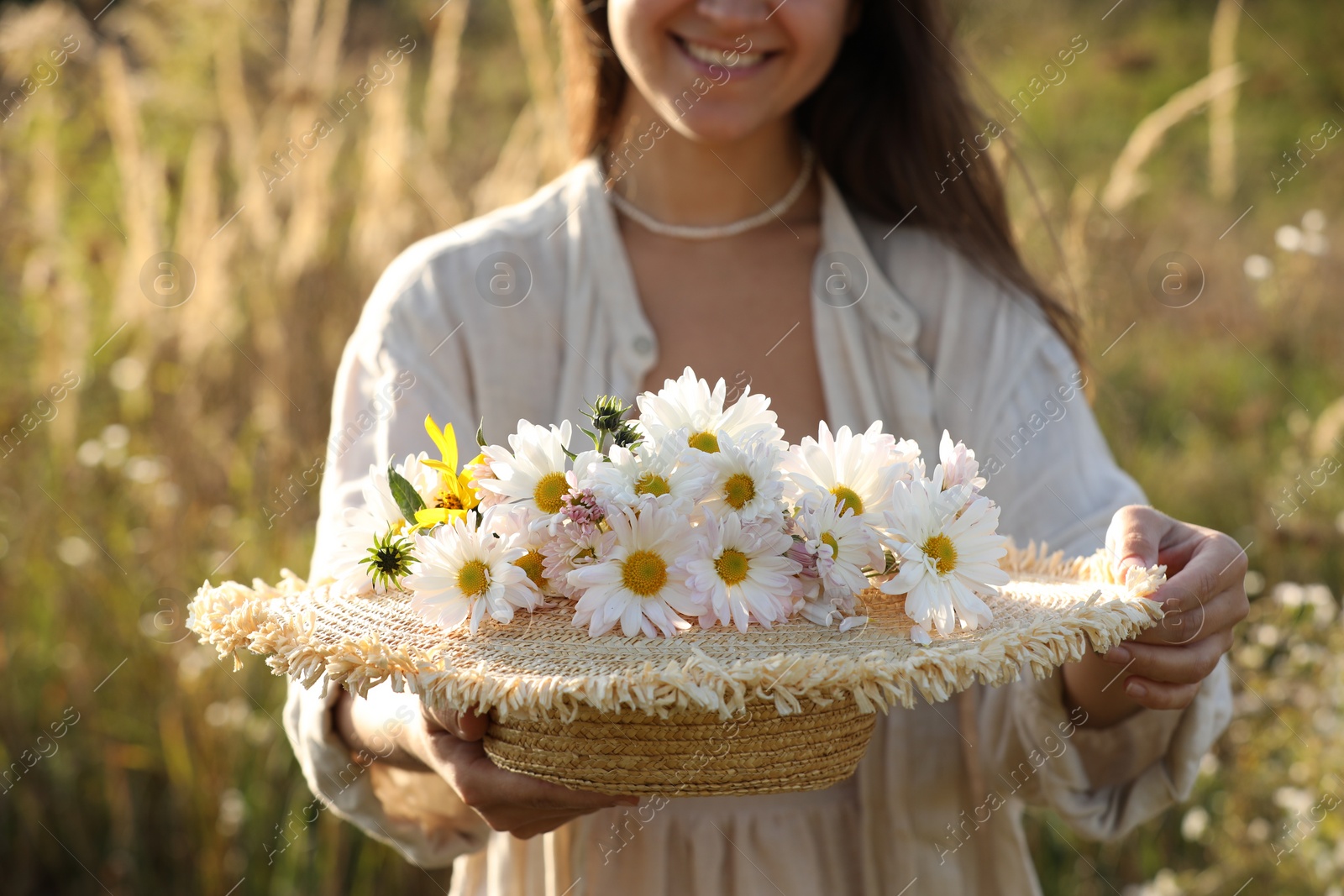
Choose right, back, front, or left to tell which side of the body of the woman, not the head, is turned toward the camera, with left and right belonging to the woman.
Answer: front

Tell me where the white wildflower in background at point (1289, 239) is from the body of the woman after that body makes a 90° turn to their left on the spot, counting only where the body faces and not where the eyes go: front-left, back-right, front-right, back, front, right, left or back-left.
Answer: front-left
